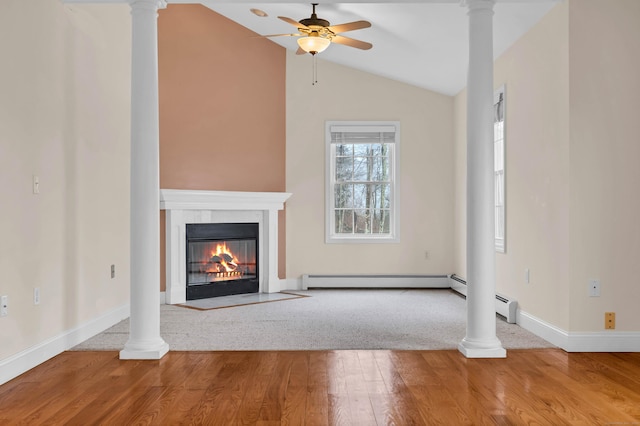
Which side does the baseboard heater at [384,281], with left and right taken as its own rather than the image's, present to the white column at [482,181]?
front

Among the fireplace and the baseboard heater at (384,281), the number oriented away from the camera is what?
0

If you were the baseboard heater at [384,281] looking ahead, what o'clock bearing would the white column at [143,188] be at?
The white column is roughly at 1 o'clock from the baseboard heater.

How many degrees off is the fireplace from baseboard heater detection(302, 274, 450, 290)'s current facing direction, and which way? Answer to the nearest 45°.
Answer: approximately 45° to its right

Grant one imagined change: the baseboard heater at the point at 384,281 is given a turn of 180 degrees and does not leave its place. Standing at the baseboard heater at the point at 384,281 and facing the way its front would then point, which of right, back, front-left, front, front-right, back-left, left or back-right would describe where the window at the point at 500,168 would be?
back-right

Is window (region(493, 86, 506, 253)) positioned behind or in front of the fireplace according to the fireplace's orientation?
in front

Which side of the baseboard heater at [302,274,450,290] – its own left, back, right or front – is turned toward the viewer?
front

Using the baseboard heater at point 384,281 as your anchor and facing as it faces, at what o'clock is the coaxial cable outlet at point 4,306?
The coaxial cable outlet is roughly at 1 o'clock from the baseboard heater.

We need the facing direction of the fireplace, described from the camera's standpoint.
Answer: facing the viewer and to the right of the viewer

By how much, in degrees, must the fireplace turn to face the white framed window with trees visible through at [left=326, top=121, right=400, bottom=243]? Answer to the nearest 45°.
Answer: approximately 45° to its left

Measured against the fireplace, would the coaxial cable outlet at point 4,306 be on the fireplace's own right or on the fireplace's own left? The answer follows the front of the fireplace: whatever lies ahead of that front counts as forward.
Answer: on the fireplace's own right

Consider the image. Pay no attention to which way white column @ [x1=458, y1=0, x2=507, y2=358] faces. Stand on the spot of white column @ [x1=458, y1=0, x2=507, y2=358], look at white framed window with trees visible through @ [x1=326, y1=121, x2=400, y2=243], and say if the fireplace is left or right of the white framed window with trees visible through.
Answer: left

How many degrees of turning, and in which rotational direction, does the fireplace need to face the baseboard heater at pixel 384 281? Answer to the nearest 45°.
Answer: approximately 45° to its left

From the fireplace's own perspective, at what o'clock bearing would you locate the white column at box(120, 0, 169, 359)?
The white column is roughly at 2 o'clock from the fireplace.

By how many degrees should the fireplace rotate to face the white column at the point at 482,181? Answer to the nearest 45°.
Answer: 0° — it already faces it
